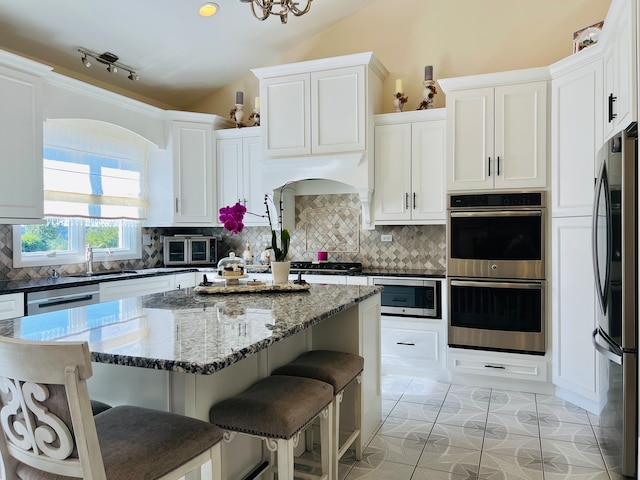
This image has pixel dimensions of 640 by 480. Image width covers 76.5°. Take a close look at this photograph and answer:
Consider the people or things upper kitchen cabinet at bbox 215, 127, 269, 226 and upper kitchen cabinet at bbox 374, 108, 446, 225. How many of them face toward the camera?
2

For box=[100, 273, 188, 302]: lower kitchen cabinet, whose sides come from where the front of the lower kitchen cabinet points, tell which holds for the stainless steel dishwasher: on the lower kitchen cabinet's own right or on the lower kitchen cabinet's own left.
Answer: on the lower kitchen cabinet's own right

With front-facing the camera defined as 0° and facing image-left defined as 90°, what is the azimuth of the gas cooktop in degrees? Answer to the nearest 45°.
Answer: approximately 0°

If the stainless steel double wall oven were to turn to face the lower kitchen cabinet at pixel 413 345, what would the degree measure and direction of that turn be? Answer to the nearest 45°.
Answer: approximately 90° to its right

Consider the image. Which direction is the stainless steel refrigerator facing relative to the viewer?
to the viewer's left

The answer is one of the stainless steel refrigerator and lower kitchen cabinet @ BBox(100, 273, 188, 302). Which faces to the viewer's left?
the stainless steel refrigerator

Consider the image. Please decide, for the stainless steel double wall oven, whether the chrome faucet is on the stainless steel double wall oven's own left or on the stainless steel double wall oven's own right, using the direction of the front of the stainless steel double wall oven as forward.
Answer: on the stainless steel double wall oven's own right

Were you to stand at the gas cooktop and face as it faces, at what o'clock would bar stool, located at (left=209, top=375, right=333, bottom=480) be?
The bar stool is roughly at 12 o'clock from the gas cooktop.
